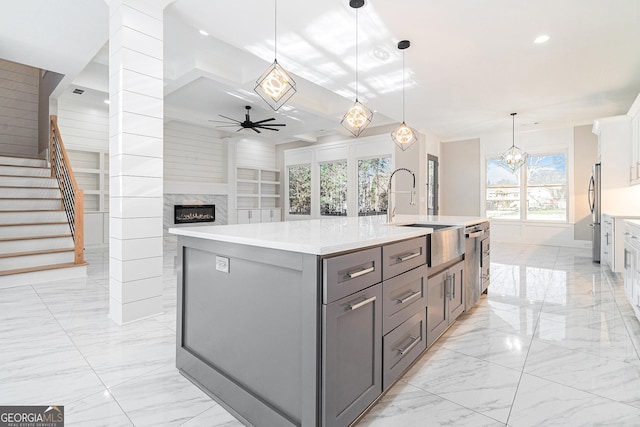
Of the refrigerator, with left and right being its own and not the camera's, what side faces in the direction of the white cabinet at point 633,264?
left

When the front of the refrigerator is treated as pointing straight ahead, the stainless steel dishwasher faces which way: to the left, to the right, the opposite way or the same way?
the opposite way

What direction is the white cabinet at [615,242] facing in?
to the viewer's left

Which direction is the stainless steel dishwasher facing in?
to the viewer's right

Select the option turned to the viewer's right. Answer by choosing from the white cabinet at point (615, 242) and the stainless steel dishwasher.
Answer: the stainless steel dishwasher

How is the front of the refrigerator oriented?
to the viewer's left

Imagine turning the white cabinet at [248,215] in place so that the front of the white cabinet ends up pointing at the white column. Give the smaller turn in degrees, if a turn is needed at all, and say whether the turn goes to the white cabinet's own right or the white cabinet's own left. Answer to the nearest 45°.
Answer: approximately 45° to the white cabinet's own right

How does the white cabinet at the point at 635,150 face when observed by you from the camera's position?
facing to the left of the viewer

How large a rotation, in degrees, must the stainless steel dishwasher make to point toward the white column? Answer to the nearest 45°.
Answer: approximately 135° to its right

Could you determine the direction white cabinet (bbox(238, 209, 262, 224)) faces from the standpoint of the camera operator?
facing the viewer and to the right of the viewer

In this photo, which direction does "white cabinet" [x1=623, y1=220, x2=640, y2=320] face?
to the viewer's left
